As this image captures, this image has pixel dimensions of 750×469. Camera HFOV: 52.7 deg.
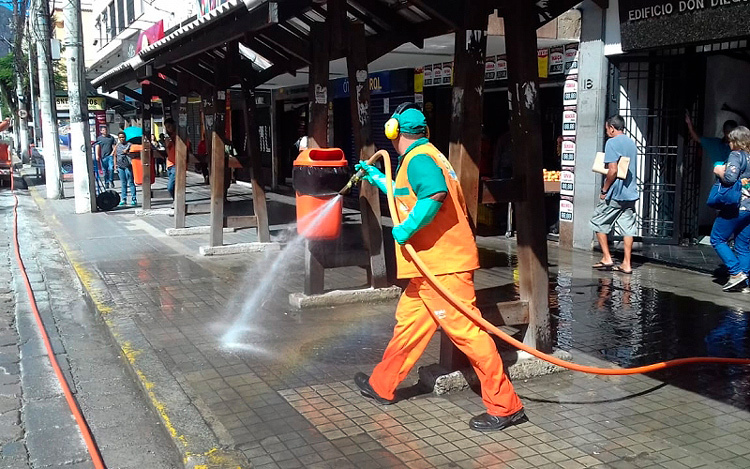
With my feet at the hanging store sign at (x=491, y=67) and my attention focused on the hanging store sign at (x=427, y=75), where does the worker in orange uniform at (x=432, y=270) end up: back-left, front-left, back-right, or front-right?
back-left

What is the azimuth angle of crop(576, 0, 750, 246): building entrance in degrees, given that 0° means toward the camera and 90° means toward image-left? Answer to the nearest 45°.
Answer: approximately 45°

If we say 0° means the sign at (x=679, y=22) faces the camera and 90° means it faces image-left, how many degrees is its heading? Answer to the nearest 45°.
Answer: approximately 45°

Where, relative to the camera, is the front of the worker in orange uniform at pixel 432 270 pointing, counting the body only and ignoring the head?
to the viewer's left

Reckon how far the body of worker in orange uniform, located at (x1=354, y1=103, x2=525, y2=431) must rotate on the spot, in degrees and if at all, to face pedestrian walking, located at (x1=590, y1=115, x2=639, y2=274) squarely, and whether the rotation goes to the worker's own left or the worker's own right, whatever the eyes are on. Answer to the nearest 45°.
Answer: approximately 135° to the worker's own right

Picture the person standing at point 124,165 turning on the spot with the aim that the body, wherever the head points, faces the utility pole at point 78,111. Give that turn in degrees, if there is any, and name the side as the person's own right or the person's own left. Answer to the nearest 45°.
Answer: approximately 45° to the person's own right

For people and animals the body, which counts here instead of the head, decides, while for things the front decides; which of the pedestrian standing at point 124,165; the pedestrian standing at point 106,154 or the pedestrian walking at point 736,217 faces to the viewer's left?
the pedestrian walking at point 736,217

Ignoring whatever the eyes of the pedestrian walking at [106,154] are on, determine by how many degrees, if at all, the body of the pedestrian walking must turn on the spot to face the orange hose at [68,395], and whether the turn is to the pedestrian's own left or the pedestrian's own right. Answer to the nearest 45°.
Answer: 0° — they already face it

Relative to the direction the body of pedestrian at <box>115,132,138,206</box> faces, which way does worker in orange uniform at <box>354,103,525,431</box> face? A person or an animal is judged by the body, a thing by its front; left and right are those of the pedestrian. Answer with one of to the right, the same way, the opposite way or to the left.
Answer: to the right

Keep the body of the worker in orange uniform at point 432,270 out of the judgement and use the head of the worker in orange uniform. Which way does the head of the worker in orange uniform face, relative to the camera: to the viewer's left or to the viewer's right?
to the viewer's left

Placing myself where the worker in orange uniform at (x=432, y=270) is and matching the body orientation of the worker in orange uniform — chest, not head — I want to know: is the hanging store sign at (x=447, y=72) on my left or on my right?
on my right

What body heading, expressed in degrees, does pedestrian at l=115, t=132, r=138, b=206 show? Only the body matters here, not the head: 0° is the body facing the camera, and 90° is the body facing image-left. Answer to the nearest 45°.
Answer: approximately 0°

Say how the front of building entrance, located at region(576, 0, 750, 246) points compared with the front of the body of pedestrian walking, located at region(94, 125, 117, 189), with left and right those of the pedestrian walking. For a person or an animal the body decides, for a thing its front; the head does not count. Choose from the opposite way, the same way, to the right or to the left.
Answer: to the right

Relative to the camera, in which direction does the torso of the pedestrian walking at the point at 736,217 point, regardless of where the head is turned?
to the viewer's left
